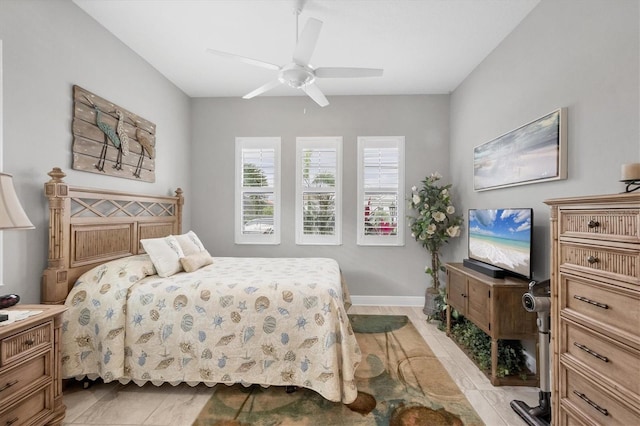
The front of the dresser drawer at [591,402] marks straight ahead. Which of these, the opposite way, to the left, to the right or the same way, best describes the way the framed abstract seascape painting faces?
the same way

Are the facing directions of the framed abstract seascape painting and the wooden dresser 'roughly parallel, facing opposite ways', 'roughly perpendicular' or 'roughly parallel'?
roughly parallel

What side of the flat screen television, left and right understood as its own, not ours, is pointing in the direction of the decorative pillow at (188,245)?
front

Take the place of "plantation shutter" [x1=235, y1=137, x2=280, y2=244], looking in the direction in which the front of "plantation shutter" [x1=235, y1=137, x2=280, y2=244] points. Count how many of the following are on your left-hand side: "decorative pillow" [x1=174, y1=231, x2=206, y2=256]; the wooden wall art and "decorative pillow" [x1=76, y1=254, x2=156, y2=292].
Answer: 0

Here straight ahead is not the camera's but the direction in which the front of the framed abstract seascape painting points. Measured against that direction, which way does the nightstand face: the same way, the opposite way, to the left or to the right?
the opposite way

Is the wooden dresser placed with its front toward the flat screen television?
no

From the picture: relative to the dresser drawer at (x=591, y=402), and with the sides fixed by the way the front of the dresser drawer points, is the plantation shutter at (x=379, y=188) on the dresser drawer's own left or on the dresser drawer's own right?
on the dresser drawer's own right

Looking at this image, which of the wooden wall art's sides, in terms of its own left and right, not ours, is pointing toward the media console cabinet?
front

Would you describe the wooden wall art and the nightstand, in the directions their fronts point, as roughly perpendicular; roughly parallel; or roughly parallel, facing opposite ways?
roughly parallel

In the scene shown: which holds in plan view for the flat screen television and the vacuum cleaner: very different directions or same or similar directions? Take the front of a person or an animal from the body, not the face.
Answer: same or similar directions

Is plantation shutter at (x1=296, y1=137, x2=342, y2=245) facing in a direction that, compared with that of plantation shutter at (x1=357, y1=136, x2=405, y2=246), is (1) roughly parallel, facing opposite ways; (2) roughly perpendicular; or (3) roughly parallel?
roughly parallel

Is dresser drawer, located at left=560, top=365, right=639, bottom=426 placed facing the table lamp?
yes

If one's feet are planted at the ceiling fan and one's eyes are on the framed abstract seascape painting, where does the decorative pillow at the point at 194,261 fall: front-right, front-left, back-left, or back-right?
back-left

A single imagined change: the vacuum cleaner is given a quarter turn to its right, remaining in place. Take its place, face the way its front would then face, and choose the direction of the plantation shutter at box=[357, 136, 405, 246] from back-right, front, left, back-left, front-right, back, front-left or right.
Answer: front

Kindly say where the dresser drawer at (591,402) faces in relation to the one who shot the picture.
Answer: facing the viewer and to the left of the viewer

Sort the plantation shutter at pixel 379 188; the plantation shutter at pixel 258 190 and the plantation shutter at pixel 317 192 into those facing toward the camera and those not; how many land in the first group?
3

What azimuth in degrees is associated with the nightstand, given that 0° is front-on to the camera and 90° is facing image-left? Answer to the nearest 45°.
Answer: approximately 315°

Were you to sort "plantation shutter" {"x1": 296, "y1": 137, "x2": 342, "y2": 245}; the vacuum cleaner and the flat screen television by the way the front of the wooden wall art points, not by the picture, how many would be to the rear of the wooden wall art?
0

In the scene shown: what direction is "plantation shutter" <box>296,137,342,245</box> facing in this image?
toward the camera

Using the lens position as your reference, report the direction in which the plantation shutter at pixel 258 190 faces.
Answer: facing the viewer

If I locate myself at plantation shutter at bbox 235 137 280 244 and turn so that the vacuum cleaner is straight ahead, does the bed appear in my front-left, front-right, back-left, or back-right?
front-right

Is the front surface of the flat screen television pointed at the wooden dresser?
no
